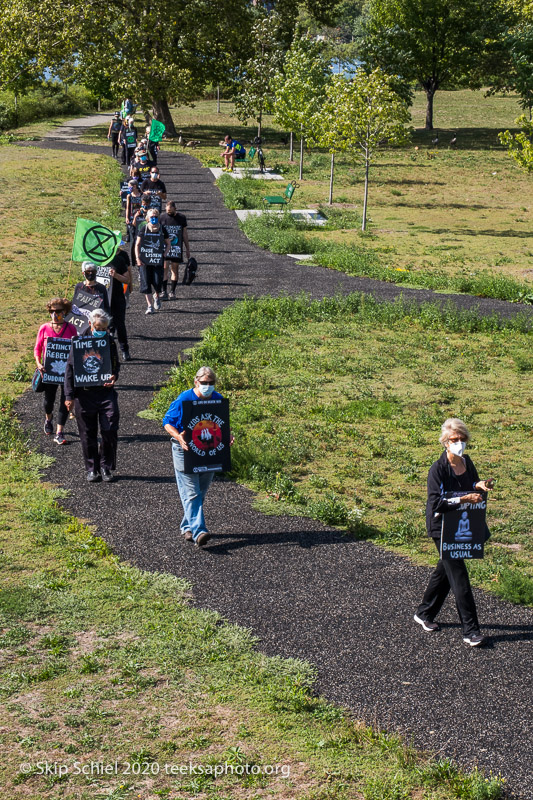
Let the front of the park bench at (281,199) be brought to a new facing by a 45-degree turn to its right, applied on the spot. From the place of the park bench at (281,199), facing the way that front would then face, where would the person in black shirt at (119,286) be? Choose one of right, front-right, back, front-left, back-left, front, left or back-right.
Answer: back-left

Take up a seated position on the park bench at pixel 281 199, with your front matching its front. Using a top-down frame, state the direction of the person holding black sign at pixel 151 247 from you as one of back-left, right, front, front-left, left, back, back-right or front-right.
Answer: left

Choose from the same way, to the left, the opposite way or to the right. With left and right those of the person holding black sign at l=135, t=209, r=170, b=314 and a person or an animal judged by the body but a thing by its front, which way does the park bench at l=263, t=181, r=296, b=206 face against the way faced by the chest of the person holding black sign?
to the right

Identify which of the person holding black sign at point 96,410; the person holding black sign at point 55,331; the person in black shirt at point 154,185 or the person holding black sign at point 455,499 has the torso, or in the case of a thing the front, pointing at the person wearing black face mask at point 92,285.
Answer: the person in black shirt

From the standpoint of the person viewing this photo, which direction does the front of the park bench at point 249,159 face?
facing to the left of the viewer

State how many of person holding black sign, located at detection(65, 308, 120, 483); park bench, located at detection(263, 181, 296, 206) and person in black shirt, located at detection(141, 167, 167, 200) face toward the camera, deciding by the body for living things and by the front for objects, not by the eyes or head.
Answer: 2

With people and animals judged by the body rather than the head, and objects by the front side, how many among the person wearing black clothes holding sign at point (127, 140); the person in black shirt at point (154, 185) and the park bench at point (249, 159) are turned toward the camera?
2

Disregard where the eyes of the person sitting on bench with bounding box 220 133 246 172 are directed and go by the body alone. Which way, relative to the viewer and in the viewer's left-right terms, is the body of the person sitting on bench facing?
facing to the left of the viewer

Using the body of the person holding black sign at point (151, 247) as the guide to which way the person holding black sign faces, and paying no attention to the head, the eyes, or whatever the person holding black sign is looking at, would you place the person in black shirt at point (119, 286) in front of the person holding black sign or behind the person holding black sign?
in front

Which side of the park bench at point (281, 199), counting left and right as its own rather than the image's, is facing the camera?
left

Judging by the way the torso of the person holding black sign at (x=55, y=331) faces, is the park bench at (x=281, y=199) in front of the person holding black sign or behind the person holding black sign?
behind

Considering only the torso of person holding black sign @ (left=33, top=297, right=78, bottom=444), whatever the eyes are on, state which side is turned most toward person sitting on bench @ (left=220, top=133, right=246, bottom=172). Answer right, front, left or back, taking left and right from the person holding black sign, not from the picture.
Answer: back

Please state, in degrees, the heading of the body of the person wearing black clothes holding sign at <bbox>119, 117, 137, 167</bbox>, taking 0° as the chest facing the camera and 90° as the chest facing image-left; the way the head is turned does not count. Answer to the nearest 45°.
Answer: approximately 0°
